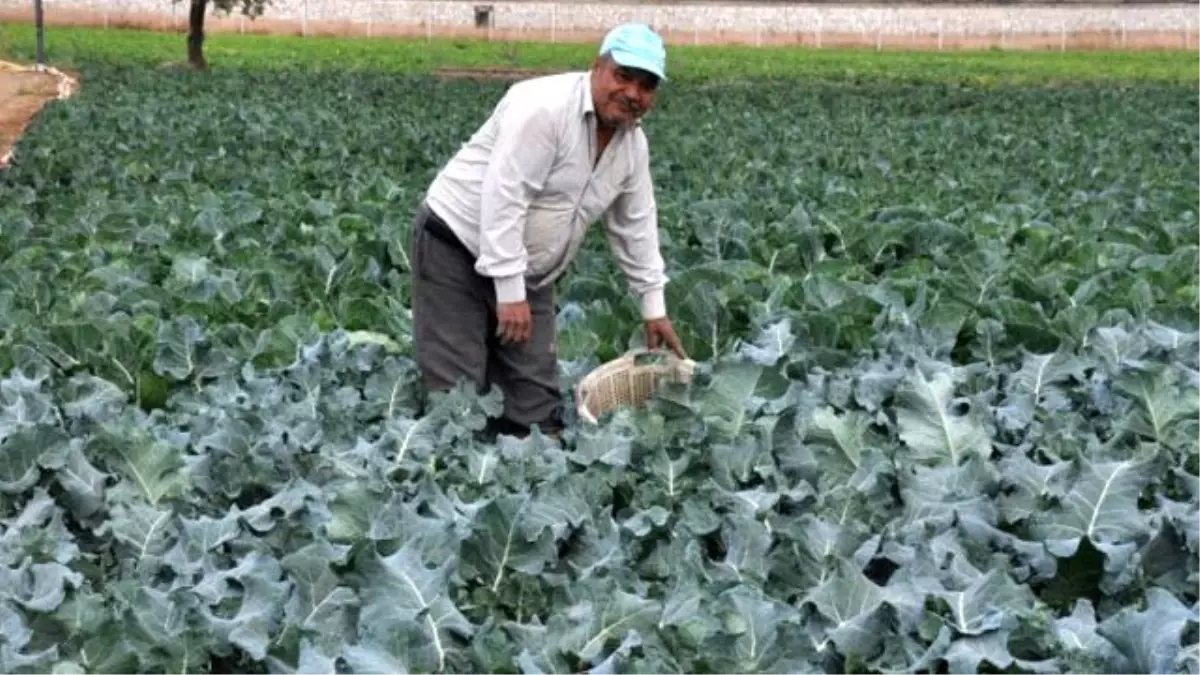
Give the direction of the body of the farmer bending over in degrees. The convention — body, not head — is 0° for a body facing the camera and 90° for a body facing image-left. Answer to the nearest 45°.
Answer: approximately 315°
